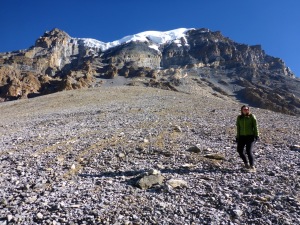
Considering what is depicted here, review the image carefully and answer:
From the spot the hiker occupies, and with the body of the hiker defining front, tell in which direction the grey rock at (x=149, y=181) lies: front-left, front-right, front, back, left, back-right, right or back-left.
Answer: front-right

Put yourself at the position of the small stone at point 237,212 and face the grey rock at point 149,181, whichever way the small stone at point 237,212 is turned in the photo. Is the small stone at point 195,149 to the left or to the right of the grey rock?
right

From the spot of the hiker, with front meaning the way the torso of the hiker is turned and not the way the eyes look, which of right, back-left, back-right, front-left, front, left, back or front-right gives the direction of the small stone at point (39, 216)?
front-right

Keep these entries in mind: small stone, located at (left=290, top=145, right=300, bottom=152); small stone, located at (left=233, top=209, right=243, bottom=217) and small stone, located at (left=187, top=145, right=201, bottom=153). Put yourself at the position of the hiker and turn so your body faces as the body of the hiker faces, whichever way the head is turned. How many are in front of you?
1

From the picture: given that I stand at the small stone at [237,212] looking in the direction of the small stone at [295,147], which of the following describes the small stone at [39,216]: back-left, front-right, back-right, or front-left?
back-left

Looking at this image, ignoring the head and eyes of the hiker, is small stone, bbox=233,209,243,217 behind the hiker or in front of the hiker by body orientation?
in front

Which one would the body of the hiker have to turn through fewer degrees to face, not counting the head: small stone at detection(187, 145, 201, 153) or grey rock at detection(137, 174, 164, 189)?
the grey rock

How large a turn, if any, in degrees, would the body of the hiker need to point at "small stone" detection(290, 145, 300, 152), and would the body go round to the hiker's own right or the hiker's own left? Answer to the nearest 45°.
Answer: approximately 135° to the hiker's own left

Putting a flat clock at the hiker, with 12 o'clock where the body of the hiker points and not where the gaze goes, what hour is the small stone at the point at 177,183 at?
The small stone is roughly at 1 o'clock from the hiker.

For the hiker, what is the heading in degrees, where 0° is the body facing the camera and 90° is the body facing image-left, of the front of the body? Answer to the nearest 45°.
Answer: approximately 0°

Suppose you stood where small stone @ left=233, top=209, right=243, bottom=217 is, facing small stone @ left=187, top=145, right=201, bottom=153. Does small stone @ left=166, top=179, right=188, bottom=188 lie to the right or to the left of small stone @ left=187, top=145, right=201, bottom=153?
left

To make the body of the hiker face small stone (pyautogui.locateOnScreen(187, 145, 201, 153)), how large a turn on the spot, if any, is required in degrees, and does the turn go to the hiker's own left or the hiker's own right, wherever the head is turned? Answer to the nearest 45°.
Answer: approximately 135° to the hiker's own right
